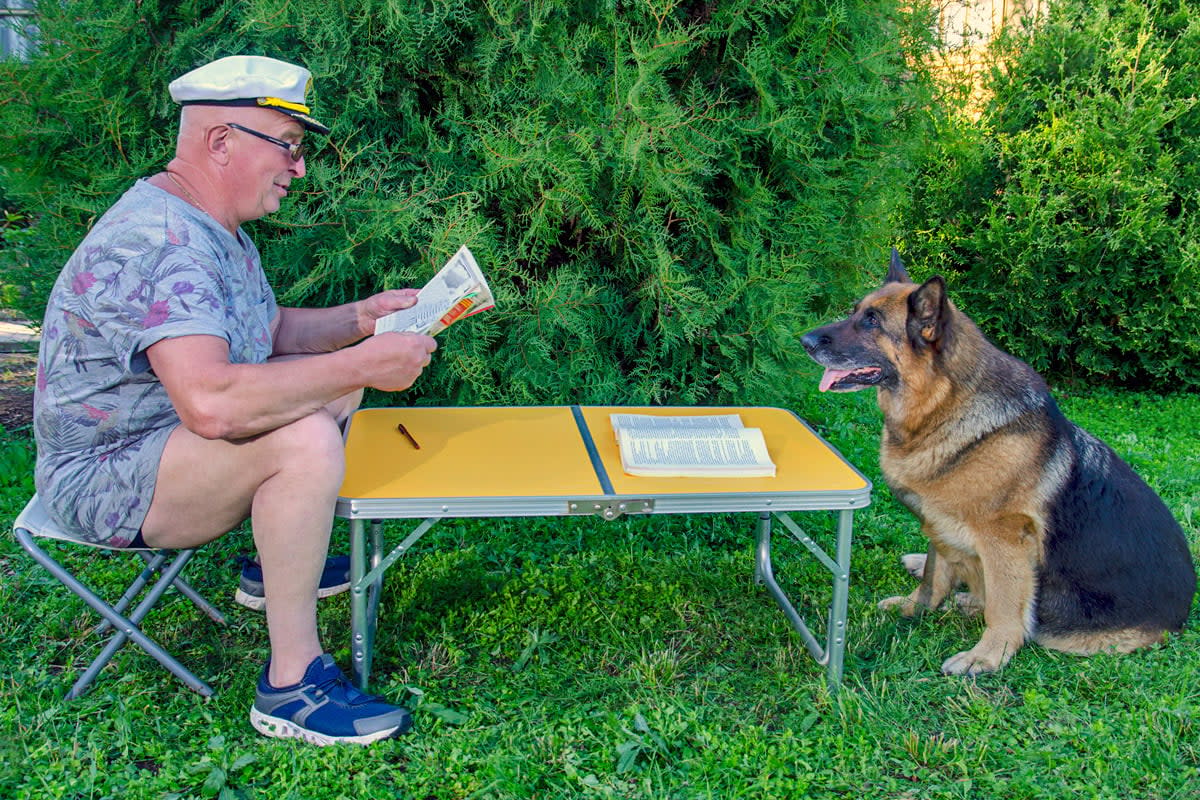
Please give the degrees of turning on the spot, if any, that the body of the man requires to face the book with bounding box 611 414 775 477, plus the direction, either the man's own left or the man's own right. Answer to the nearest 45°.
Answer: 0° — they already face it

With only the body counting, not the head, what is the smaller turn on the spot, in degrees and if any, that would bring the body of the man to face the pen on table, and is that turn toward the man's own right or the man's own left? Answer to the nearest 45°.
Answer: approximately 45° to the man's own left

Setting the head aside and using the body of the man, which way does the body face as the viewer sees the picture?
to the viewer's right

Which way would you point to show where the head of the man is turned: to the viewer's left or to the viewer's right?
to the viewer's right
